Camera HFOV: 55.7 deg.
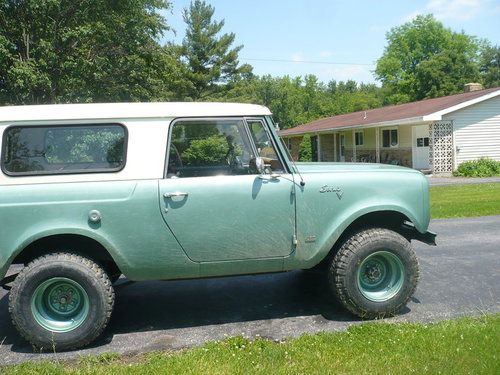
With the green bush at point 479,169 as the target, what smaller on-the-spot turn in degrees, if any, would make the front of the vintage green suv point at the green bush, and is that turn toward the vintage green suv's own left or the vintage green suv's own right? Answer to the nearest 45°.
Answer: approximately 45° to the vintage green suv's own left

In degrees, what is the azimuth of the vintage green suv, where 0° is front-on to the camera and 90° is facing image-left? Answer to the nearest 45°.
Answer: approximately 270°

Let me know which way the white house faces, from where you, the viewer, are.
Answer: facing the viewer and to the left of the viewer

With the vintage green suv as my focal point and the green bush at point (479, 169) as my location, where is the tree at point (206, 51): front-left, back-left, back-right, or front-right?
back-right

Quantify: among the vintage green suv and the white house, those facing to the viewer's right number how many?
1

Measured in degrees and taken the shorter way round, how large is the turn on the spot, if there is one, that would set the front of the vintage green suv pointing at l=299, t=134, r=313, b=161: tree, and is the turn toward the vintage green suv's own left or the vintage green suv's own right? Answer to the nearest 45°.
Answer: approximately 90° to the vintage green suv's own left

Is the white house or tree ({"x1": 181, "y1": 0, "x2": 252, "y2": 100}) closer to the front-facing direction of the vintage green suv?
the white house

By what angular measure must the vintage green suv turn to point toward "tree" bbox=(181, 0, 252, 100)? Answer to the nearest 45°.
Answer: approximately 90° to its left

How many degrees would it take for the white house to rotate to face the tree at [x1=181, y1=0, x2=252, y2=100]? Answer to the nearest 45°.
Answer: approximately 90° to its right
